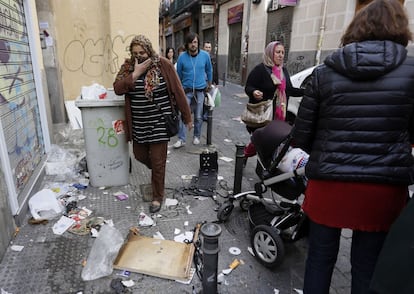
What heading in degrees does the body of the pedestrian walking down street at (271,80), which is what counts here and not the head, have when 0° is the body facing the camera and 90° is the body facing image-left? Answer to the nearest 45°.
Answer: approximately 315°

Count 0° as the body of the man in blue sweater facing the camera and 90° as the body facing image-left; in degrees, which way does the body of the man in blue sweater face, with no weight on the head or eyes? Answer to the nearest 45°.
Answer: approximately 0°

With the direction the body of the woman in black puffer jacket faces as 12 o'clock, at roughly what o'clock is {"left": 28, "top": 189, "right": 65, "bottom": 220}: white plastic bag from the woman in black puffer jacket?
The white plastic bag is roughly at 9 o'clock from the woman in black puffer jacket.

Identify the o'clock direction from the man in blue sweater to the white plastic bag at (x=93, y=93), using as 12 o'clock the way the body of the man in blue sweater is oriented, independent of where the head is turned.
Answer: The white plastic bag is roughly at 1 o'clock from the man in blue sweater.

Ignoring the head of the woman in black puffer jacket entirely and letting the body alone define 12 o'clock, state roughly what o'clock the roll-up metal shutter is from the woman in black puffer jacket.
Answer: The roll-up metal shutter is roughly at 9 o'clock from the woman in black puffer jacket.

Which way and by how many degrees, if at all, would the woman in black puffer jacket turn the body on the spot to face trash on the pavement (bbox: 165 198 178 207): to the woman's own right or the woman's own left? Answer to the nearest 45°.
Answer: approximately 45° to the woman's own left

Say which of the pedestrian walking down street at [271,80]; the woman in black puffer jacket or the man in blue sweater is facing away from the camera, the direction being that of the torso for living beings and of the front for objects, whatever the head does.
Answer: the woman in black puffer jacket

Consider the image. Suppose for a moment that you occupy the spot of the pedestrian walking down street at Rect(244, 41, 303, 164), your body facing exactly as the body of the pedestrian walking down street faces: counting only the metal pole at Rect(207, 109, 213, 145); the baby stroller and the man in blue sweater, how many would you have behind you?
2

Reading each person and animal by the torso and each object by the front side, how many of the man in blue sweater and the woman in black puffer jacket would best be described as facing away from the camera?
1

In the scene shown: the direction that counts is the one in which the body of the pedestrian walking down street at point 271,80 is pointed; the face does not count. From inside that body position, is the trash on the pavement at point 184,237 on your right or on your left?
on your right

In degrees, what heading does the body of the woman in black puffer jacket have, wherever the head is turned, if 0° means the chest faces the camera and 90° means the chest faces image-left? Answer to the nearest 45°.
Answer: approximately 180°
